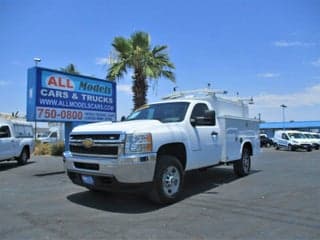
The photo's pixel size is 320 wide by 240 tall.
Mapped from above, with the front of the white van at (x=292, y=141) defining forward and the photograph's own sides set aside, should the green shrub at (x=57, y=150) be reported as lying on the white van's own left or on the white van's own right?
on the white van's own right

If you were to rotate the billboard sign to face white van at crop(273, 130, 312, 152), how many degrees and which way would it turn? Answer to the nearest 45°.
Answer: approximately 90° to its left

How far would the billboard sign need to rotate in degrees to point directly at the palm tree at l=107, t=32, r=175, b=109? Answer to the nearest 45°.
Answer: approximately 90° to its left

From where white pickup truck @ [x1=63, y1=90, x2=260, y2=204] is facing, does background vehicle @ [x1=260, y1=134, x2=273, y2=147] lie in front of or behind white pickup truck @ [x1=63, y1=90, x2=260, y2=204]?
behind

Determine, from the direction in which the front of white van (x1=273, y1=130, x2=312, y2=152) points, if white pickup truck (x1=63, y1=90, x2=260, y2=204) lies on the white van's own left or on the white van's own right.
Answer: on the white van's own right

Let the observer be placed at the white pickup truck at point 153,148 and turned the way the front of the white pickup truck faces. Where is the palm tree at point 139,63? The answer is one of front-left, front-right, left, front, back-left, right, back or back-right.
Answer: back-right

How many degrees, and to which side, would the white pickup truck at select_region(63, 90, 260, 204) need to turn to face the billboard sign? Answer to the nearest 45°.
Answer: approximately 90° to its right

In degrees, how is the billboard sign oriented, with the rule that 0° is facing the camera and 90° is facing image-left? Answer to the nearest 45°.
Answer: approximately 315°

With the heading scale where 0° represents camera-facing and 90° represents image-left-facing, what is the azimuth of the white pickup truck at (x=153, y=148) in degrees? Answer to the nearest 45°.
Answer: approximately 45°
